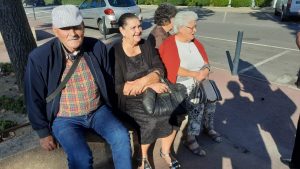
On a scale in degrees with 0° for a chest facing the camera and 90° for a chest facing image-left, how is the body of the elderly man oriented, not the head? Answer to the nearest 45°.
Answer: approximately 315°

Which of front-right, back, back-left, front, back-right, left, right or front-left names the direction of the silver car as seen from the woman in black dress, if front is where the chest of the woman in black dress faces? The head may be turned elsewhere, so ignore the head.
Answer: back-left

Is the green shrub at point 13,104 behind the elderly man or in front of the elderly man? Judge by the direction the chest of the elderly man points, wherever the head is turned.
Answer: behind

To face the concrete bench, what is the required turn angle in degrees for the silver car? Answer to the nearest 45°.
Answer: approximately 135° to its left

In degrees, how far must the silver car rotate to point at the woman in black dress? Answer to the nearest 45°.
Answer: approximately 135° to its left

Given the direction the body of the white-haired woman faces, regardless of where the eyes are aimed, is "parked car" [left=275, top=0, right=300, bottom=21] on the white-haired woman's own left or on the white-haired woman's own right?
on the white-haired woman's own left

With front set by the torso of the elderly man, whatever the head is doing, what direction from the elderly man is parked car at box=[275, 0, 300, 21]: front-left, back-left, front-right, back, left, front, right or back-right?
left

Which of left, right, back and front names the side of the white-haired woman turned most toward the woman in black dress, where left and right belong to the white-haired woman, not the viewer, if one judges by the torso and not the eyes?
right

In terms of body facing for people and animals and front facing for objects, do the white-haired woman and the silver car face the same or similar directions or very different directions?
very different directions

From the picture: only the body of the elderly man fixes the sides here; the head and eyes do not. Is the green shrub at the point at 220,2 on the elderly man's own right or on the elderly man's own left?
on the elderly man's own left

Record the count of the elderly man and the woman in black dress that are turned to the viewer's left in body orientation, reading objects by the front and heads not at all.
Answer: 0
